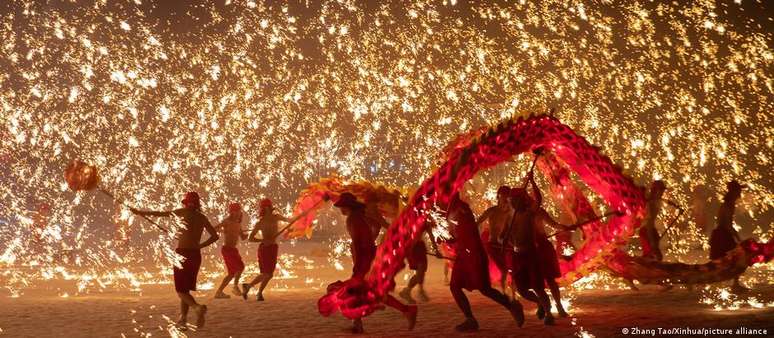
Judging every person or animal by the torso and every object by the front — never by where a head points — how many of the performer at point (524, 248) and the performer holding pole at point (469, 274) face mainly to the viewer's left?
2

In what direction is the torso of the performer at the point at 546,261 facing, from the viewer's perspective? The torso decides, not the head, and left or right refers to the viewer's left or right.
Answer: facing to the left of the viewer

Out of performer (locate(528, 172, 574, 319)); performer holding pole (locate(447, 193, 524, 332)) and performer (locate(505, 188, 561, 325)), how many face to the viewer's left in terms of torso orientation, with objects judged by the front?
3

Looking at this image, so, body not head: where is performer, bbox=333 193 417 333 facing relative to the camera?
to the viewer's left

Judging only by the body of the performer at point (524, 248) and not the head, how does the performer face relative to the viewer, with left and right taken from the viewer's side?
facing to the left of the viewer

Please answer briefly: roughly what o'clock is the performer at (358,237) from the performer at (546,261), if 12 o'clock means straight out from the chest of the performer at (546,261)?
the performer at (358,237) is roughly at 11 o'clock from the performer at (546,261).

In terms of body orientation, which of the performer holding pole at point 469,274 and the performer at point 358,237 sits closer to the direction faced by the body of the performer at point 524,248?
the performer

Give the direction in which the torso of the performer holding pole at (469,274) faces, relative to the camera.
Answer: to the viewer's left

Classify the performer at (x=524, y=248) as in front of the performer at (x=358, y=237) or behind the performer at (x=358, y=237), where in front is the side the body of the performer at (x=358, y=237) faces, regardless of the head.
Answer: behind

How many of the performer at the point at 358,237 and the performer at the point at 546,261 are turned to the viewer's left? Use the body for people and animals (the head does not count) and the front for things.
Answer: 2

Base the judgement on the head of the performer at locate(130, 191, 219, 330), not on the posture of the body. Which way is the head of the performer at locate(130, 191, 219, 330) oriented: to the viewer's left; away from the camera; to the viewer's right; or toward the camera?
to the viewer's left

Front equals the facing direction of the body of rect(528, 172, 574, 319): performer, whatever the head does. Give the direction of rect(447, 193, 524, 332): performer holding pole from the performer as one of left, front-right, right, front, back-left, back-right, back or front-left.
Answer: front-left
